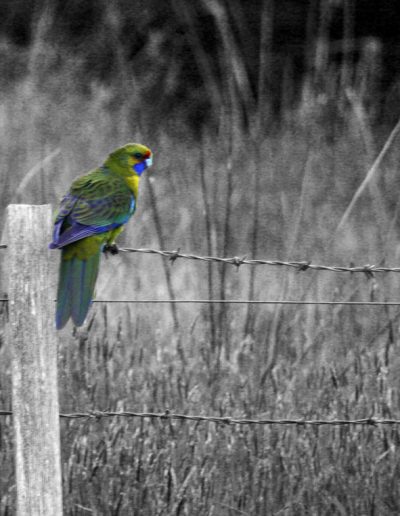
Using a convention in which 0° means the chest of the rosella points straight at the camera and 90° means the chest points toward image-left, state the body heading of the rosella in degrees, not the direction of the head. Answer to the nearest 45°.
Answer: approximately 225°

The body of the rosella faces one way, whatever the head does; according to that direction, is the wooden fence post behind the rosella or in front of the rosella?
behind
